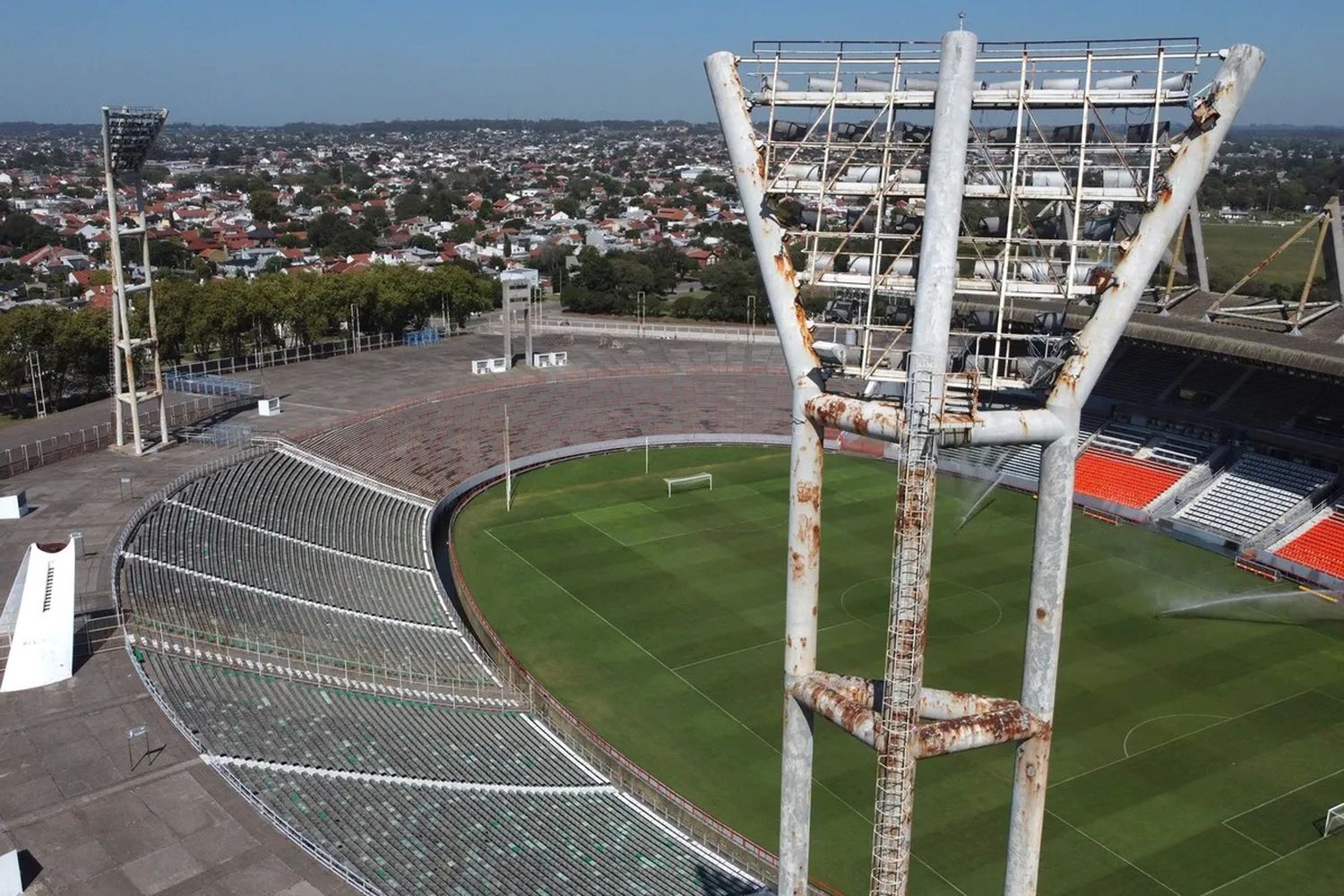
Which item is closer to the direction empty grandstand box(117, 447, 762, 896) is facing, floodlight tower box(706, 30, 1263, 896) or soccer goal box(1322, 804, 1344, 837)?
the soccer goal

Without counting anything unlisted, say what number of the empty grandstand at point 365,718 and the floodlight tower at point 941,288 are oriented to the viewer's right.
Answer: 1

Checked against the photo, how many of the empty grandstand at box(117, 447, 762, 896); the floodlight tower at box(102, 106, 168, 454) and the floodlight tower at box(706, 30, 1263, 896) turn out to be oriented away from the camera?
1

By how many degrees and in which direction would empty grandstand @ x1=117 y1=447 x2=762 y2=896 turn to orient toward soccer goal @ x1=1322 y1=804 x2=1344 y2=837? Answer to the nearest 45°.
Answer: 0° — it already faces it

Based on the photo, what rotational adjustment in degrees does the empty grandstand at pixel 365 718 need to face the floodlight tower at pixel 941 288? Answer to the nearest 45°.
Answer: approximately 45° to its right

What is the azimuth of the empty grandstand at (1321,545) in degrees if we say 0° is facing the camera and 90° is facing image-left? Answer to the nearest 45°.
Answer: approximately 45°

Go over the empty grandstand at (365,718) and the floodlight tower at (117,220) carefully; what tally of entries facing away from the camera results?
0

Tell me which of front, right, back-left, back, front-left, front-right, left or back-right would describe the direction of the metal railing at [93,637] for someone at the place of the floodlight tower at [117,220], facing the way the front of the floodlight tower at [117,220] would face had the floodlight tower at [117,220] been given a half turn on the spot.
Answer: back-left

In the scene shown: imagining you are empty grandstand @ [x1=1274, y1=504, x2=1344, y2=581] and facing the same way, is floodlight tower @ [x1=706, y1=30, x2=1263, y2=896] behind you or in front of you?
in front

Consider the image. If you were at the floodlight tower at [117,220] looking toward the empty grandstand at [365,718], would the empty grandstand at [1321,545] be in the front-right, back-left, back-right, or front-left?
front-left

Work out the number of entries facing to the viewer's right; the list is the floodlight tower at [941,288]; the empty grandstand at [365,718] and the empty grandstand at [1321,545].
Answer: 1

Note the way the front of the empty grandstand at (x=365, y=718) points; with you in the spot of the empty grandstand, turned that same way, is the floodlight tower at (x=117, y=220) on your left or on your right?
on your left

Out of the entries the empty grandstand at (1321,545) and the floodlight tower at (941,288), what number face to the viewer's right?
0

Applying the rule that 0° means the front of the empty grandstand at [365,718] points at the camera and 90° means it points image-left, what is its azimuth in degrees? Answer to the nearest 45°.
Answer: approximately 270°

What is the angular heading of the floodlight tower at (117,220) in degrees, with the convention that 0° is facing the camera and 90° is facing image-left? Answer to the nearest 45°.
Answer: approximately 315°

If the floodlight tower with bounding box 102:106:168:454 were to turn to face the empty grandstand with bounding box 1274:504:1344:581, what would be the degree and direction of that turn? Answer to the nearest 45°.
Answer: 0° — it already faces it

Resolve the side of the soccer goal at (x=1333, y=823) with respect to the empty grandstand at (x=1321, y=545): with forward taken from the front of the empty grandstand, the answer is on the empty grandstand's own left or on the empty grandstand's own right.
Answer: on the empty grandstand's own left

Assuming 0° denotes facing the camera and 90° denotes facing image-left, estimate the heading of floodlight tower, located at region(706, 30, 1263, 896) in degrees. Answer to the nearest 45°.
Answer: approximately 180°

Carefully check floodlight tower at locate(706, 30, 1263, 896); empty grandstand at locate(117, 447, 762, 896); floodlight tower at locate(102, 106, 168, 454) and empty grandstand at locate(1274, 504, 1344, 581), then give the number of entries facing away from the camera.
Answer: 1

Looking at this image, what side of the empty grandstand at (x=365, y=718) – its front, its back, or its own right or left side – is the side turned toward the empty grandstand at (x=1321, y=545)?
front

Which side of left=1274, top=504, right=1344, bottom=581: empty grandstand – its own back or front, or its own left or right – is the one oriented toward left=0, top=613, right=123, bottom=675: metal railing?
front

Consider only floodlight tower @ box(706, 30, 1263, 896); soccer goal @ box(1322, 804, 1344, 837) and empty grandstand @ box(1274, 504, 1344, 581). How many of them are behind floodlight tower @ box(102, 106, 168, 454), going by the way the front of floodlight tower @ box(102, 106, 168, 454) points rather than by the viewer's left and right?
0

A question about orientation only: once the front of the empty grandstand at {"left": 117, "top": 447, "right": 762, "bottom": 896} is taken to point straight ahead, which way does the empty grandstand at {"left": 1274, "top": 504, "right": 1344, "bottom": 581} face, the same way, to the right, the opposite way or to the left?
the opposite way

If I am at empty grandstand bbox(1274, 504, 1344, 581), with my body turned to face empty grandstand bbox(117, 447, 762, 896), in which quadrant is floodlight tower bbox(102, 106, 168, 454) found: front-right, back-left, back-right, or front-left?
front-right
